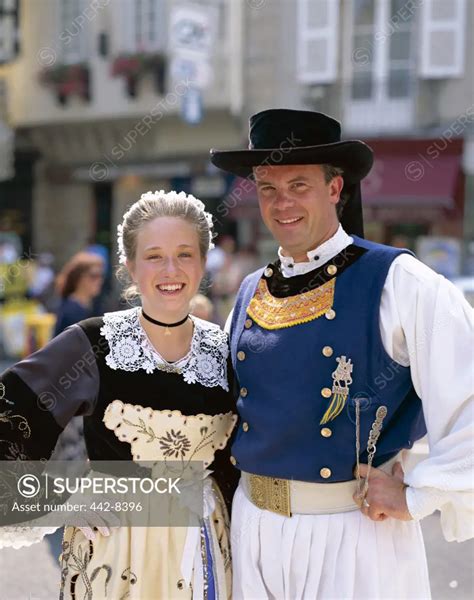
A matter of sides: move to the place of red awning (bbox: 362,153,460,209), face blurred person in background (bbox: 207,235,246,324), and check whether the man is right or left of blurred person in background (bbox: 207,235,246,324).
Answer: left

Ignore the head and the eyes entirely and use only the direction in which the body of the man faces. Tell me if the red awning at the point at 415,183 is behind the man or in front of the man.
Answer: behind

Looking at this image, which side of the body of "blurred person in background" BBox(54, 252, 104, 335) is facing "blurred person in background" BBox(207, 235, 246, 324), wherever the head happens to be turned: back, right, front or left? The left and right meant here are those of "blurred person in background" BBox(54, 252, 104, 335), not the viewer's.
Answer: left

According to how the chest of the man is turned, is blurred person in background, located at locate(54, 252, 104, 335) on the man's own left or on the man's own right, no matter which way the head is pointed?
on the man's own right

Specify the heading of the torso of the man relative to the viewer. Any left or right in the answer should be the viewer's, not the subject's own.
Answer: facing the viewer and to the left of the viewer
